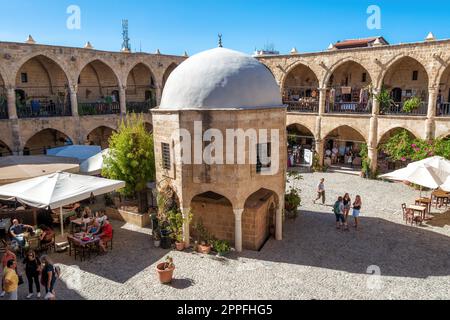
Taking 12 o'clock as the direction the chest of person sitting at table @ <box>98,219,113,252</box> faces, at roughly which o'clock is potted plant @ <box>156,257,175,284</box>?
The potted plant is roughly at 8 o'clock from the person sitting at table.

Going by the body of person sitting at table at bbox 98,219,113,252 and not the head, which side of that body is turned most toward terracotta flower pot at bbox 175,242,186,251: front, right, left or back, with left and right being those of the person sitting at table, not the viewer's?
back

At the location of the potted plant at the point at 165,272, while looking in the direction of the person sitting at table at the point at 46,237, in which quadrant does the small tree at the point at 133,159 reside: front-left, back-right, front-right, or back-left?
front-right

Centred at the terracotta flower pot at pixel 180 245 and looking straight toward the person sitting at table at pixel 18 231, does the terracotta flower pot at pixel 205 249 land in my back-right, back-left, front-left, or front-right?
back-left

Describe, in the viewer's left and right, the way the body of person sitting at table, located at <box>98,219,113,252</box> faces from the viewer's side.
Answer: facing to the left of the viewer

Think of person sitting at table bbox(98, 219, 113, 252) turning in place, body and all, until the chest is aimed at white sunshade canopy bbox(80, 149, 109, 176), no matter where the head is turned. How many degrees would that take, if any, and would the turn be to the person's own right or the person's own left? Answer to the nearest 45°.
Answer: approximately 90° to the person's own right

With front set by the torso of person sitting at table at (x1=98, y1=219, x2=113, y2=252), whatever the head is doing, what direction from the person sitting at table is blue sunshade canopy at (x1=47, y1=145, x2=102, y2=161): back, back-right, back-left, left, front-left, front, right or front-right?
right

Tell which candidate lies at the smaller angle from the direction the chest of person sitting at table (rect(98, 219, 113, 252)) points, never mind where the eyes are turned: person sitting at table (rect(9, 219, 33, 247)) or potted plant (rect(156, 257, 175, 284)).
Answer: the person sitting at table

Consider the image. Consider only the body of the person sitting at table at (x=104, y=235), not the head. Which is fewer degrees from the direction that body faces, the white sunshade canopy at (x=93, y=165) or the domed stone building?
the white sunshade canopy

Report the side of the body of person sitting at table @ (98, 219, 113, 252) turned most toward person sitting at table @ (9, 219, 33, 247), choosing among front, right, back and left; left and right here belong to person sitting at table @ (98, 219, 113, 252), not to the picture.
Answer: front

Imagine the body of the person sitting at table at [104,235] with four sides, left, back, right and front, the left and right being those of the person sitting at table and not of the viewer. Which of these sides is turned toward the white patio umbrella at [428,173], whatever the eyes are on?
back

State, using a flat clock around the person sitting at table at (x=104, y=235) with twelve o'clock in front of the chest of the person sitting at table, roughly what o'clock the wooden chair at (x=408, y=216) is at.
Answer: The wooden chair is roughly at 6 o'clock from the person sitting at table.

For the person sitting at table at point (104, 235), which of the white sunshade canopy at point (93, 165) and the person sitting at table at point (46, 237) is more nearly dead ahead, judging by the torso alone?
the person sitting at table

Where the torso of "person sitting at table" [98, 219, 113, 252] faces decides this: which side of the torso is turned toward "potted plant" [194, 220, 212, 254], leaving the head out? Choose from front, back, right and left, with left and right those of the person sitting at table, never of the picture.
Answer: back

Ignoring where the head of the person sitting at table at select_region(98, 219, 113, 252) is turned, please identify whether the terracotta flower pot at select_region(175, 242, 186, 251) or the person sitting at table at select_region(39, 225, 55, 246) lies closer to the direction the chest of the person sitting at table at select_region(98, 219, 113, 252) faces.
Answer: the person sitting at table

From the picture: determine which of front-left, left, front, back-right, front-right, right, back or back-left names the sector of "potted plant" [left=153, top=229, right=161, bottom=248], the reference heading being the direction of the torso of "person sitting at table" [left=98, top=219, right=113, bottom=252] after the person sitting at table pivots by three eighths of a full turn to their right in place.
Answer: front-right

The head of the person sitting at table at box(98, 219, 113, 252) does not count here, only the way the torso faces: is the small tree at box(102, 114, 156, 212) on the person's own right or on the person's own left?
on the person's own right

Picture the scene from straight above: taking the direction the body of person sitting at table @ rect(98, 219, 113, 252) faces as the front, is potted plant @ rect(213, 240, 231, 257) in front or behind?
behind

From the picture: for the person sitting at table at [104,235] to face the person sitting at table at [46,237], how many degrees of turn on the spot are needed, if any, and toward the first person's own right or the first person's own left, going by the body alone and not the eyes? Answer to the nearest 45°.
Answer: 0° — they already face them
